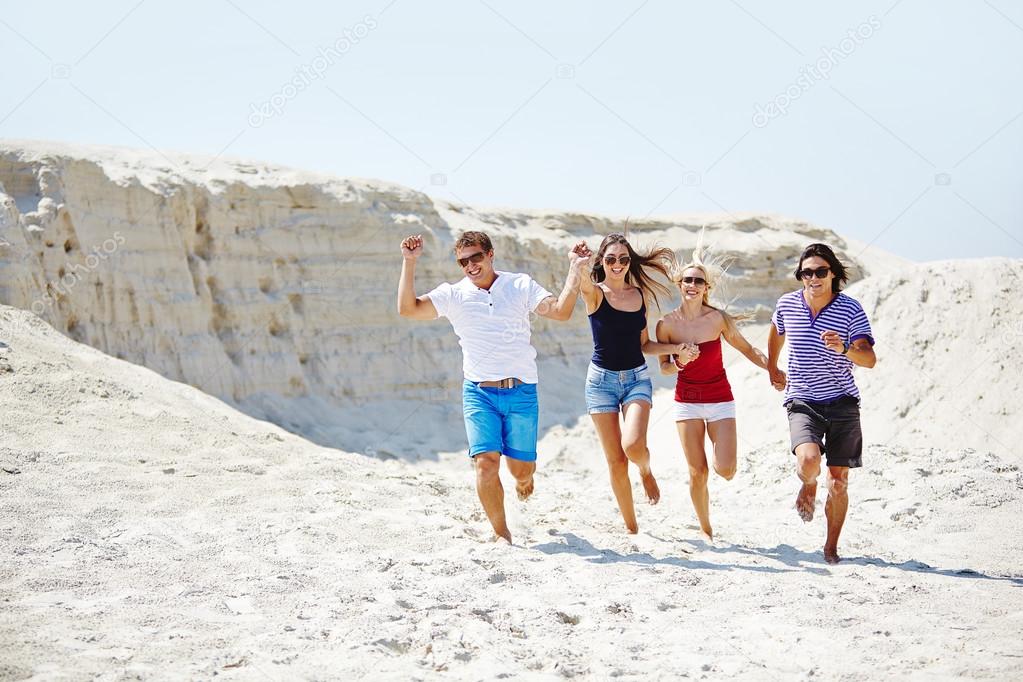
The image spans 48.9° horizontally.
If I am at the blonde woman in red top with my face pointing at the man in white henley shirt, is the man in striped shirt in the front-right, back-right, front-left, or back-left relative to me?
back-left

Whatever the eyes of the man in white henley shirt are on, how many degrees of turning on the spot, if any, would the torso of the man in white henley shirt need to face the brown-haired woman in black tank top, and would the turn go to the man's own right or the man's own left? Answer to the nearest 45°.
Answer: approximately 90° to the man's own left

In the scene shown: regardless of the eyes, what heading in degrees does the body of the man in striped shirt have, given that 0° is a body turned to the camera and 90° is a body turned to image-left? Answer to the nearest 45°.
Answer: approximately 0°

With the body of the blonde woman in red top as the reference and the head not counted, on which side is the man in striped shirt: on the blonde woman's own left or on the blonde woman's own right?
on the blonde woman's own left

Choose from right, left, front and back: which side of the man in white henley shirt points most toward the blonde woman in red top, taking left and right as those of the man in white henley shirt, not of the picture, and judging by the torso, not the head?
left

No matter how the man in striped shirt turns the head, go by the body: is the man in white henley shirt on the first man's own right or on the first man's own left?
on the first man's own right
